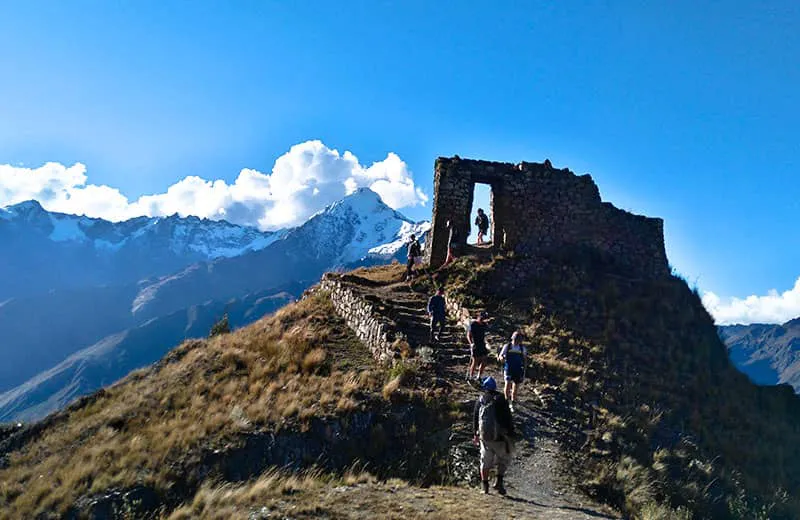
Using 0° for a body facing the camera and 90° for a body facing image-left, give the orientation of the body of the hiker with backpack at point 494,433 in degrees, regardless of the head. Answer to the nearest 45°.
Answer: approximately 180°

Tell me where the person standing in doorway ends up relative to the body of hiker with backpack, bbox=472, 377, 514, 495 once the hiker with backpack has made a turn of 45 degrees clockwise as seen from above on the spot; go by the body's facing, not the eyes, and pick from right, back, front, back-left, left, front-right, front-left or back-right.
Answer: front-left

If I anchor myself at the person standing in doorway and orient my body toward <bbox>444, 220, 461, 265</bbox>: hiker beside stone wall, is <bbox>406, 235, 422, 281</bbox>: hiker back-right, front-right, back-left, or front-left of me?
front-right

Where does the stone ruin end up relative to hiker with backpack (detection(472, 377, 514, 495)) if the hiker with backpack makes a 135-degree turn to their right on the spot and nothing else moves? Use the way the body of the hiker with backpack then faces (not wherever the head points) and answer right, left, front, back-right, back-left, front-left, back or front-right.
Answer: back-left

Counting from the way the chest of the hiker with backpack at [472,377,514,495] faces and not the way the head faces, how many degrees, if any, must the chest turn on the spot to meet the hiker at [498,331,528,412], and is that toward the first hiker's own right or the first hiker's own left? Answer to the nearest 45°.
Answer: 0° — they already face them

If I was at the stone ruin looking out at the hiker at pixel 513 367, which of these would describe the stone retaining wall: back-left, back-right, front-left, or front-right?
front-right
